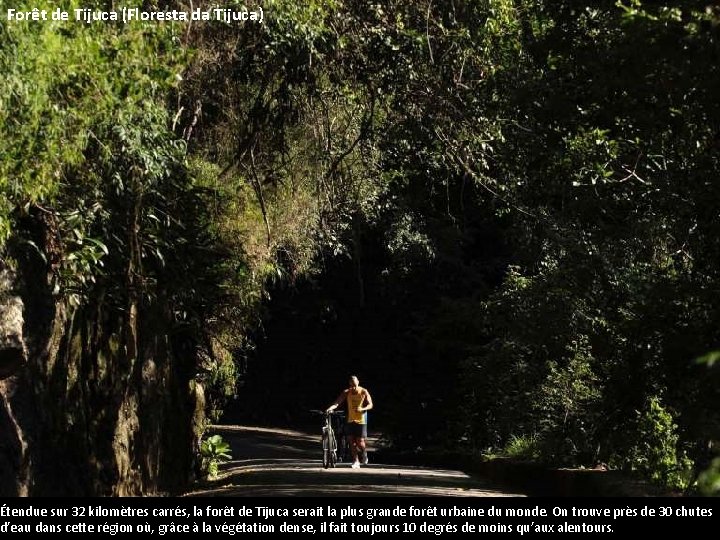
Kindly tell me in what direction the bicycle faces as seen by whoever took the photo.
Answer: facing the viewer

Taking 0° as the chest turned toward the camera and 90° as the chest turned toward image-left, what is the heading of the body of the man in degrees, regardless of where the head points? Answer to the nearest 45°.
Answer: approximately 0°
